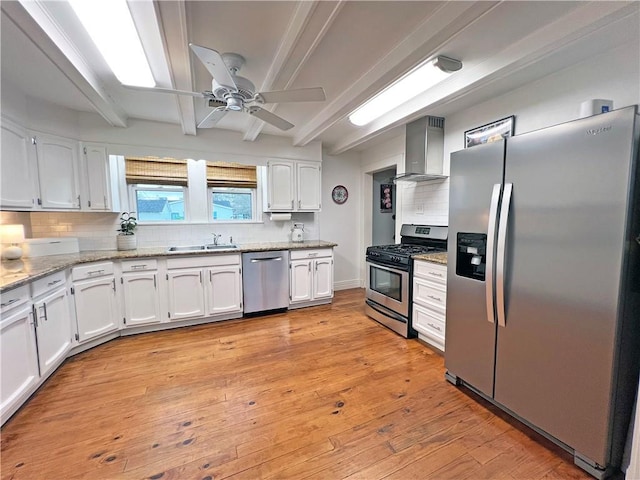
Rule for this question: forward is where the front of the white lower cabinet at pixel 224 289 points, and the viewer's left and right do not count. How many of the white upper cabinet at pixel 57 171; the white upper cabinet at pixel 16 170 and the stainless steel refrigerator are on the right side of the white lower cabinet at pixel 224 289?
2

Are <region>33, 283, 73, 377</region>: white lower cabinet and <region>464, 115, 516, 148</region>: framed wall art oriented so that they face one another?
yes

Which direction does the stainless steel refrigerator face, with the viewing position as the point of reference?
facing the viewer and to the left of the viewer

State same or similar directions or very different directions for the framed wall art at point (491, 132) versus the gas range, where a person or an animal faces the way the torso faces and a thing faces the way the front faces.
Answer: same or similar directions

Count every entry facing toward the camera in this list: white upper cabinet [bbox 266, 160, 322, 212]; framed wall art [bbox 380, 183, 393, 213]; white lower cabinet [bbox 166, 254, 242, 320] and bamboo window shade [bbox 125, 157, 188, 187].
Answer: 4

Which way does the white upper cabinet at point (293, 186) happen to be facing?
toward the camera

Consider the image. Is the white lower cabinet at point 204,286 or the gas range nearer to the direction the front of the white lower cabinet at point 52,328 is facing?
the gas range

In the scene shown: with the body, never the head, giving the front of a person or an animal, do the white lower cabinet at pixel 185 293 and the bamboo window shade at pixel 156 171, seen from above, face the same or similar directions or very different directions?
same or similar directions

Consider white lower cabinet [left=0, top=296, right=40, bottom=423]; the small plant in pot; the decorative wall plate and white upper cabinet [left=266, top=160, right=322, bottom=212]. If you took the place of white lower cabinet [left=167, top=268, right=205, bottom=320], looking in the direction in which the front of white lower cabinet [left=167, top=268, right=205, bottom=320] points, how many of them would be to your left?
2

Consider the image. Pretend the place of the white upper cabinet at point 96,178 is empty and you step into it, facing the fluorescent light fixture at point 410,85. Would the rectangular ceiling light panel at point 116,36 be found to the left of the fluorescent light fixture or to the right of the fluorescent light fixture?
right

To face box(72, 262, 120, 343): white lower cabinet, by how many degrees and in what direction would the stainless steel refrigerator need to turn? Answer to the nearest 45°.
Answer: approximately 45° to its right

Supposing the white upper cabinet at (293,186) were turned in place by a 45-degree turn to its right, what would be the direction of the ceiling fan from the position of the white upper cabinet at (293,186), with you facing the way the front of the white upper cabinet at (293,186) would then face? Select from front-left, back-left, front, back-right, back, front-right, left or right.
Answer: front-left

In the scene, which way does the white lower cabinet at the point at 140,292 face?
toward the camera

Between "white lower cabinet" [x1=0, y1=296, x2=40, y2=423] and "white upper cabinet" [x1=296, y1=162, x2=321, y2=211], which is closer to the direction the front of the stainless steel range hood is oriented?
the white lower cabinet

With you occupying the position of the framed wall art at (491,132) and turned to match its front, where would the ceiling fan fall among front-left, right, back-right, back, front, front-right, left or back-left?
front

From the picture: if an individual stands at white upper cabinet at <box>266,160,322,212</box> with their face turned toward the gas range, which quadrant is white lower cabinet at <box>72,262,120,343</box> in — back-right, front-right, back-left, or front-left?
back-right

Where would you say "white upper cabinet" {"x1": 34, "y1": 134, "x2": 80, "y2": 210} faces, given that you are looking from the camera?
facing the viewer and to the right of the viewer

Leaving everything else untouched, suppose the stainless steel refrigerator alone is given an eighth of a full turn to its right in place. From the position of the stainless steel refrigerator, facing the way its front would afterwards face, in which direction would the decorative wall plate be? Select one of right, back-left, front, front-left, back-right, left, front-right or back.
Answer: front-right

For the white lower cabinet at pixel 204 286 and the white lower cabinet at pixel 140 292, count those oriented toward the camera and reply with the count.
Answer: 2

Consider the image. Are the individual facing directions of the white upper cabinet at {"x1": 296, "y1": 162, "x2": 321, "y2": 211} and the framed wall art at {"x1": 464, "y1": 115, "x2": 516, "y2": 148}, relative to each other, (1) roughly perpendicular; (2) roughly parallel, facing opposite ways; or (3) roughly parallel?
roughly perpendicular
